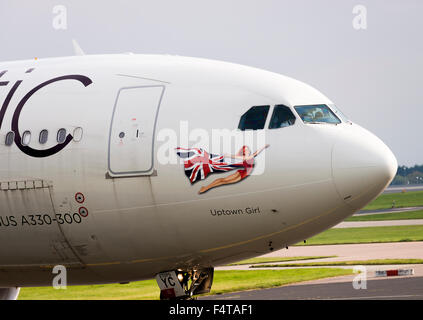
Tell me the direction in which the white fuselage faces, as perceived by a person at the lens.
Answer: facing to the right of the viewer
